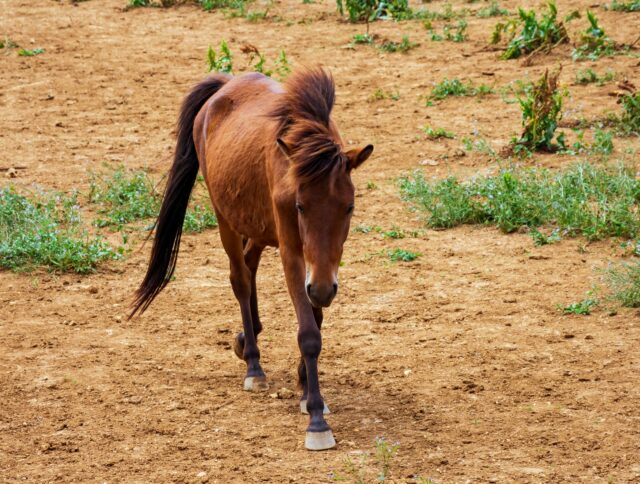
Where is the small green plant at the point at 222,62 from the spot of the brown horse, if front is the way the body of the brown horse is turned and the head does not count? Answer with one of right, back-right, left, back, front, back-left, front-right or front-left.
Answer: back-left

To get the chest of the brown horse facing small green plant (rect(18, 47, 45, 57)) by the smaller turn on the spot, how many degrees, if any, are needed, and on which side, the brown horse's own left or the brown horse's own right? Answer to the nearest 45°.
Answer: approximately 135° to the brown horse's own left

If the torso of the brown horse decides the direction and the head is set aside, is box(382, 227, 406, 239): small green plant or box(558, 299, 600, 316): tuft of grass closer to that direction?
the tuft of grass

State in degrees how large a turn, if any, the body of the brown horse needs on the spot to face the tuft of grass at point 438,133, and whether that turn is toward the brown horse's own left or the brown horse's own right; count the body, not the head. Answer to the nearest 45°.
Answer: approximately 90° to the brown horse's own left

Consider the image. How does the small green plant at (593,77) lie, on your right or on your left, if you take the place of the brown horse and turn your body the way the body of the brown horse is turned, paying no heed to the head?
on your left

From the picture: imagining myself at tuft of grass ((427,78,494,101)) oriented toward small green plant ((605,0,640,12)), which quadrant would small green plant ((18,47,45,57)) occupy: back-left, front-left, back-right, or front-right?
back-left

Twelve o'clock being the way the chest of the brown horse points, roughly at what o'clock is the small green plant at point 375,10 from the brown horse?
The small green plant is roughly at 8 o'clock from the brown horse.

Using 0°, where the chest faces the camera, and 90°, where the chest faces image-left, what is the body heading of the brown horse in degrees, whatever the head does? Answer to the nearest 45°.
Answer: approximately 315°

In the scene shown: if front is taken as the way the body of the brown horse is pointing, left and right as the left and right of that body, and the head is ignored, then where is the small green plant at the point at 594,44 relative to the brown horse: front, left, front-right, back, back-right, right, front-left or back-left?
left

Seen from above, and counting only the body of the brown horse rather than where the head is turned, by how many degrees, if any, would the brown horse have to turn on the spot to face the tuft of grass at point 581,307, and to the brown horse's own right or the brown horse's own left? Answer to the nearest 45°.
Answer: approximately 45° to the brown horse's own left

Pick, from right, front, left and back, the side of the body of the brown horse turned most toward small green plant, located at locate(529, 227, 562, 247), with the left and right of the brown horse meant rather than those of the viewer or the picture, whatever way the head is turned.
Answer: left
